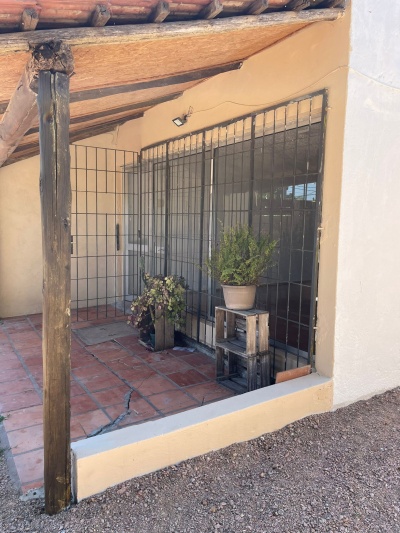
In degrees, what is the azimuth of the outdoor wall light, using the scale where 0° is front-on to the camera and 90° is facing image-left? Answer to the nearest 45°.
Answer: approximately 45°

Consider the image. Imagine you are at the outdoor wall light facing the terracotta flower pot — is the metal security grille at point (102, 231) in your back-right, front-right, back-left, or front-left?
back-right

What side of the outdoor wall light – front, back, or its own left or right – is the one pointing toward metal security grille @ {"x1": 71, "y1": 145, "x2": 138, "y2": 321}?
right
